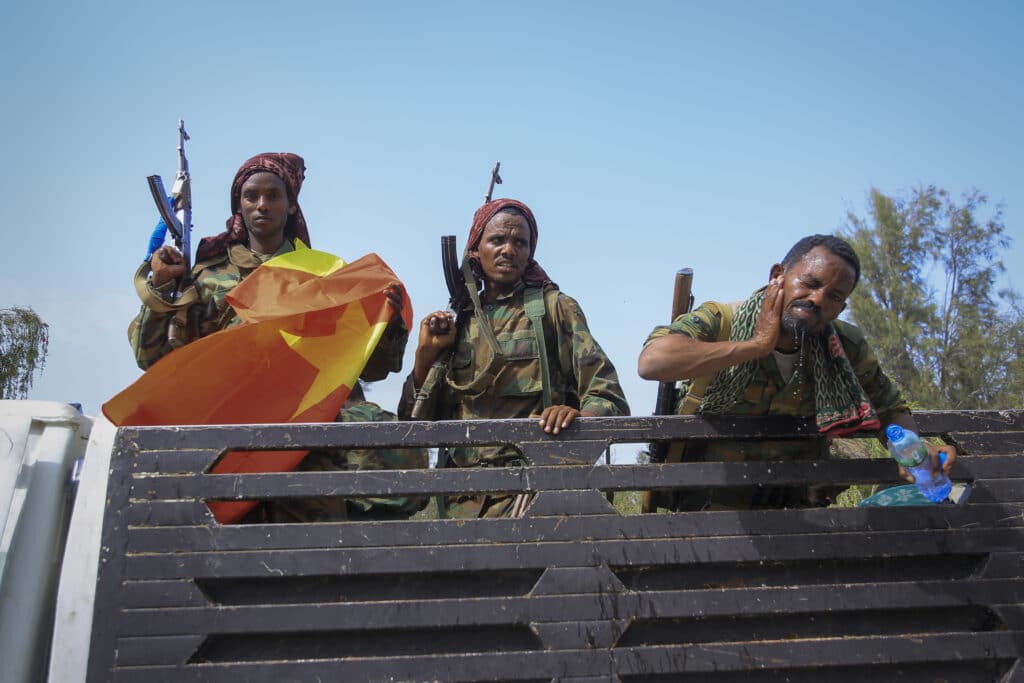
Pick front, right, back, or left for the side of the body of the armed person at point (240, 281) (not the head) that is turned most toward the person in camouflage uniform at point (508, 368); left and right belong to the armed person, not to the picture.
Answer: left

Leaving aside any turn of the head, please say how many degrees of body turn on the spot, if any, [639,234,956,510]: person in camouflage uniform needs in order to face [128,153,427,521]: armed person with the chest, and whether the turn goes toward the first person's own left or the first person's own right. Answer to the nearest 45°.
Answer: approximately 90° to the first person's own right

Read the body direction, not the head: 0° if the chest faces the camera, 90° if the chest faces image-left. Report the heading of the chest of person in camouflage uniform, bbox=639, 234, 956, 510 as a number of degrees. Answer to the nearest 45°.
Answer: approximately 0°

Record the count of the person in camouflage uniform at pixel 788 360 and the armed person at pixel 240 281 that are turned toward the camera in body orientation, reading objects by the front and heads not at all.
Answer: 2

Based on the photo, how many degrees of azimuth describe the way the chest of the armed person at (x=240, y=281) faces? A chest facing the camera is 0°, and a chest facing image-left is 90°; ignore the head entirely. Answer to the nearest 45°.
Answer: approximately 0°

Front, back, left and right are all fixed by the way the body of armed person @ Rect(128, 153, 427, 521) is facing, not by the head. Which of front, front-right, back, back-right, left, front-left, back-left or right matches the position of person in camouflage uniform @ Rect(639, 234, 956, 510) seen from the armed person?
front-left

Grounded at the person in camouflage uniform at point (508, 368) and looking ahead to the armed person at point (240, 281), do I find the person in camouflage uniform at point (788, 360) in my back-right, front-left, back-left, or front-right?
back-left

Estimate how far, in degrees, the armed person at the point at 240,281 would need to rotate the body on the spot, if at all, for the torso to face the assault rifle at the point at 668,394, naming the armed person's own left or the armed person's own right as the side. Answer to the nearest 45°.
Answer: approximately 45° to the armed person's own left
